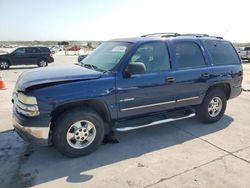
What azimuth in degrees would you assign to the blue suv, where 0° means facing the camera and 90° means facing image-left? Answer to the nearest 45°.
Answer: approximately 45°

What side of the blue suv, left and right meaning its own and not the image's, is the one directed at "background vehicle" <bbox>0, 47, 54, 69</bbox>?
right
